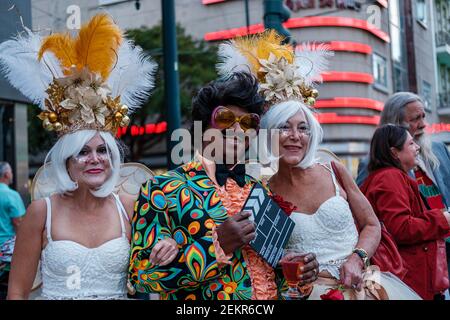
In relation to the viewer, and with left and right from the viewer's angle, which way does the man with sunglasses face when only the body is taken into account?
facing the viewer and to the right of the viewer

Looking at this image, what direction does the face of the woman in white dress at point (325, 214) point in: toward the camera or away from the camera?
toward the camera

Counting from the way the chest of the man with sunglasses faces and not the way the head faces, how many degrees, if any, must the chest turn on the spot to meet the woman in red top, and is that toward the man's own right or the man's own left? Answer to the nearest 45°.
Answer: approximately 90° to the man's own left

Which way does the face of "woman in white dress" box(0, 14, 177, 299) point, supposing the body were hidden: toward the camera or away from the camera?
toward the camera

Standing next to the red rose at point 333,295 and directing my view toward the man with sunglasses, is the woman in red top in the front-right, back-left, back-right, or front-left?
back-right

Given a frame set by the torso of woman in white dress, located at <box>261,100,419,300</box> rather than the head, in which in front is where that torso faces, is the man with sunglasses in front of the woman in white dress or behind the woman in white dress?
in front

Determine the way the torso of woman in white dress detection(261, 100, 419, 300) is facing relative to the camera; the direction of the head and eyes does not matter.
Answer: toward the camera

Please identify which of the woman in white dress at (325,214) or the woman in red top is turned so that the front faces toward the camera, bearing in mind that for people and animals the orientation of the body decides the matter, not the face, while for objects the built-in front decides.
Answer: the woman in white dress

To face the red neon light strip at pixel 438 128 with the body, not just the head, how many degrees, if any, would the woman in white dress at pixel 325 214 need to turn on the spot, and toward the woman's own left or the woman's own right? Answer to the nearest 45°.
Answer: approximately 135° to the woman's own left

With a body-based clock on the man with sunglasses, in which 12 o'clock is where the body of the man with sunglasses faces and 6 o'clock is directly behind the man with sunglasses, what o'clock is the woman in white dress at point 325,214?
The woman in white dress is roughly at 9 o'clock from the man with sunglasses.
